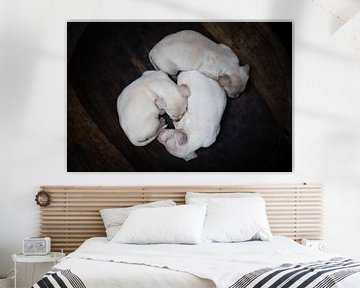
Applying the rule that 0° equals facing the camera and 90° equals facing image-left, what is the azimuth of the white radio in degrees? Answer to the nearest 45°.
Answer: approximately 0°

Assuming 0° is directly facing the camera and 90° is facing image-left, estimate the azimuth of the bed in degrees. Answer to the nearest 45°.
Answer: approximately 0°

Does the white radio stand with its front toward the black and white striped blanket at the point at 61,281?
yes

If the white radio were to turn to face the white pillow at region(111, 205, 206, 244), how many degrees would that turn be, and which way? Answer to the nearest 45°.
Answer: approximately 45° to its left

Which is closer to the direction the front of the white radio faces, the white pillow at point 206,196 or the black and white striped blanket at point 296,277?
the black and white striped blanket

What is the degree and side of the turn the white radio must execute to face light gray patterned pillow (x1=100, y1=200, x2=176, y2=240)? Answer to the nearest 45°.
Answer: approximately 90° to its left

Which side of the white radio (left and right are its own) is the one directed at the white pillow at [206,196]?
left

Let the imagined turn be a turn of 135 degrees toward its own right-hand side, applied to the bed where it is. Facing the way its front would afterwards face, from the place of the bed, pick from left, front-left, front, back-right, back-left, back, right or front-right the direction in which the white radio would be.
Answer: front
